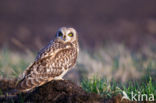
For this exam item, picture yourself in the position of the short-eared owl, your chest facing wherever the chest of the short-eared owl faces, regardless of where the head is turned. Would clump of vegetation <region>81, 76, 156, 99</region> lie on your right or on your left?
on your right

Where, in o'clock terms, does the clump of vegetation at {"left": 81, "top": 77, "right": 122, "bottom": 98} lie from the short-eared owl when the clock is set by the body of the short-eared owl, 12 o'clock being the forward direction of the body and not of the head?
The clump of vegetation is roughly at 2 o'clock from the short-eared owl.

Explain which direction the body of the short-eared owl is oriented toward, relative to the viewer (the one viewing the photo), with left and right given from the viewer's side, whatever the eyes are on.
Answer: facing away from the viewer and to the right of the viewer
